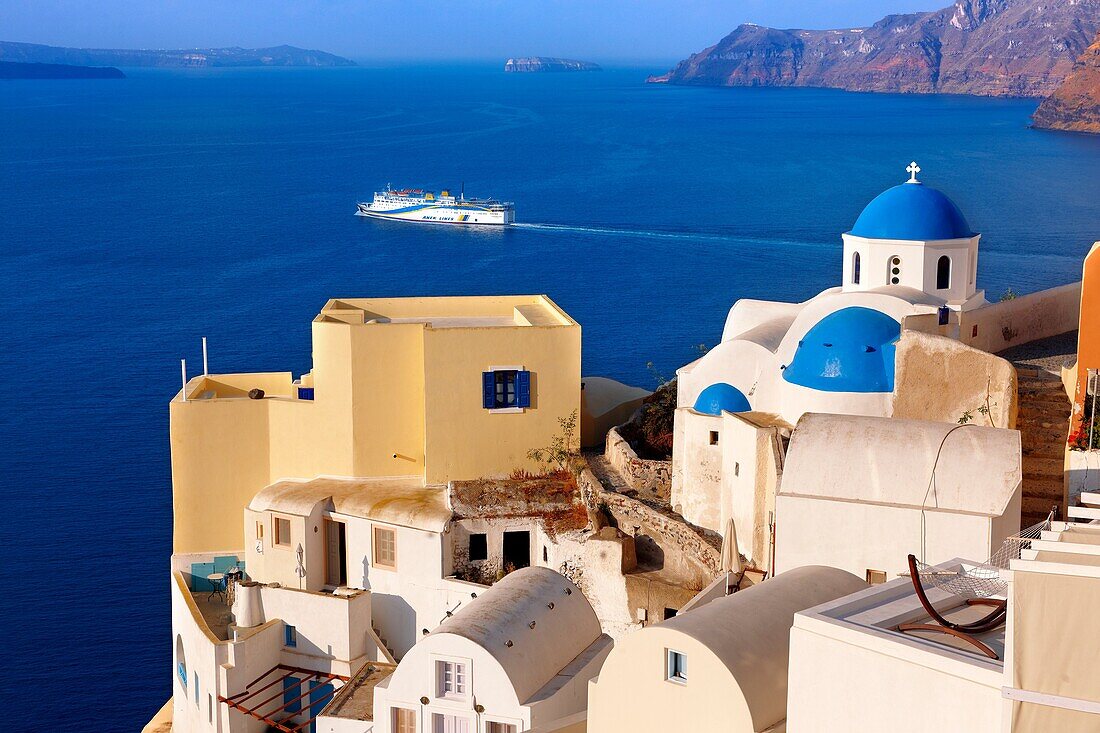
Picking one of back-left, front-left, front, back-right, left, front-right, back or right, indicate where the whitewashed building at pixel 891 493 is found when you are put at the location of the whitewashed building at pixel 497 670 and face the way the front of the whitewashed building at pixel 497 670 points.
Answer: back-left

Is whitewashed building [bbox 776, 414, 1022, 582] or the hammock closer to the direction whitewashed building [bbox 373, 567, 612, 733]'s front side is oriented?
the hammock

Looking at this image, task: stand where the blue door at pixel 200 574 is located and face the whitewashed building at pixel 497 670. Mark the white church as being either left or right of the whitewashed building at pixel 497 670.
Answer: left

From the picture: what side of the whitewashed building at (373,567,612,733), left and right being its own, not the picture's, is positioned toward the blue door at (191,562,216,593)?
right

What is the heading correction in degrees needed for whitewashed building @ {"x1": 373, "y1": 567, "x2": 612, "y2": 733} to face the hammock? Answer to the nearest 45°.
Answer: approximately 90° to its left

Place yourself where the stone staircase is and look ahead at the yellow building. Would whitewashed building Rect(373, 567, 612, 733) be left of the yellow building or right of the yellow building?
left

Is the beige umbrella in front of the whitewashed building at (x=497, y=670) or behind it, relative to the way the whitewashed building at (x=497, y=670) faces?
behind

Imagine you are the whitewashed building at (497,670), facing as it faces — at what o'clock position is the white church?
The white church is roughly at 6 o'clock from the whitewashed building.

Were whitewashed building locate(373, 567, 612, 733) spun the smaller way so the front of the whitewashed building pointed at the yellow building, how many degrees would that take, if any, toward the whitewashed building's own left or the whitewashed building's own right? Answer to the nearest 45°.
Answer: approximately 135° to the whitewashed building's own right

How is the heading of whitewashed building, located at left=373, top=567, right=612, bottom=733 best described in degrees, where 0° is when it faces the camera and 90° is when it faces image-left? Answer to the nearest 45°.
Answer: approximately 45°

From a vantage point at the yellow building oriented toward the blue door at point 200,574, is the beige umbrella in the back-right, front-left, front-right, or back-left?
back-left
